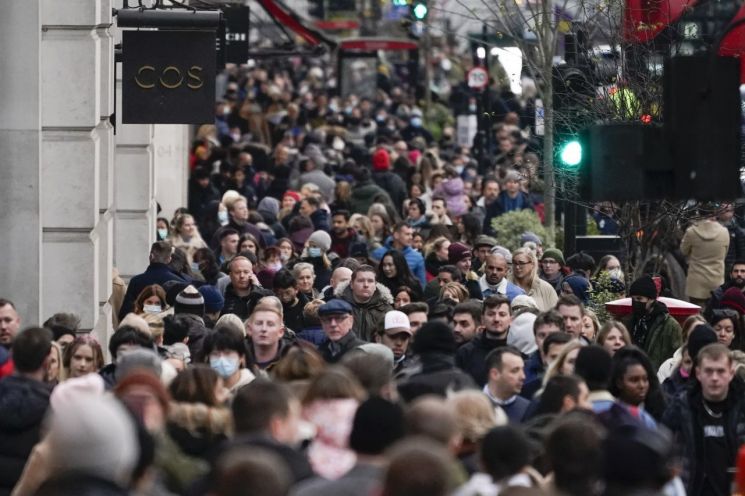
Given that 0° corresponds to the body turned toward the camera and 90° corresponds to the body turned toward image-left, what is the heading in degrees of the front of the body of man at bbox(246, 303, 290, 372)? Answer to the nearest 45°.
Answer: approximately 0°

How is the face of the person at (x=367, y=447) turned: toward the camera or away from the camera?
away from the camera

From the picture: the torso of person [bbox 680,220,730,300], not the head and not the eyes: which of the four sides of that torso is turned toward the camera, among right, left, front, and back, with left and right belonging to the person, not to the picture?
back

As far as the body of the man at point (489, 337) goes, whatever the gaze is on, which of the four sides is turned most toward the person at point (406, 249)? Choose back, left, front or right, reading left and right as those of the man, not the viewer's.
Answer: back

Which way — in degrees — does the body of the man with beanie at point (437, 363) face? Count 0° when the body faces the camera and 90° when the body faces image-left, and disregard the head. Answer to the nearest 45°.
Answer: approximately 180°

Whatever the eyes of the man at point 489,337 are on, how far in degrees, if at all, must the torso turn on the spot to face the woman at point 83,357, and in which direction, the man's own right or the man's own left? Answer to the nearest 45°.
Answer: approximately 45° to the man's own right

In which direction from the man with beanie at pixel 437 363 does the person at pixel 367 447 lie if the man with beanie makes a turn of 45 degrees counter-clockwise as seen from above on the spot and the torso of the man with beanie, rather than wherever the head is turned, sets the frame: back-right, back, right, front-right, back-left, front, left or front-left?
back-left

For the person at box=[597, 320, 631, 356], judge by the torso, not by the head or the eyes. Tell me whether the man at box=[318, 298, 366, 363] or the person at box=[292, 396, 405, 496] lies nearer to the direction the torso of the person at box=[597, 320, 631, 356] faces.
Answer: the person
